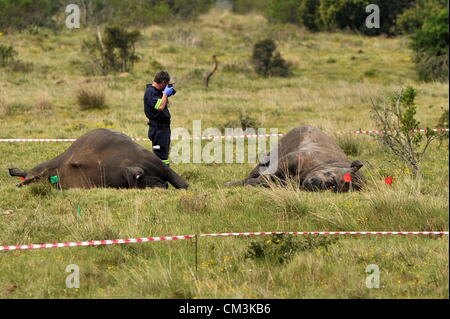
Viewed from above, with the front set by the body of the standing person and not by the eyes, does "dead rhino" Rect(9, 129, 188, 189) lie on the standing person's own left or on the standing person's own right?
on the standing person's own right

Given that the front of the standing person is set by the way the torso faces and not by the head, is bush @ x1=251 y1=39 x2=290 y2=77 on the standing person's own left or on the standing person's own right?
on the standing person's own left

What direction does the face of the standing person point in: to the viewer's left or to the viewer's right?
to the viewer's right

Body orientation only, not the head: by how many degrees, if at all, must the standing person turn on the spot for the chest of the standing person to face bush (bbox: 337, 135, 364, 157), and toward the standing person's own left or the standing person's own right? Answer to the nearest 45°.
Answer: approximately 45° to the standing person's own left

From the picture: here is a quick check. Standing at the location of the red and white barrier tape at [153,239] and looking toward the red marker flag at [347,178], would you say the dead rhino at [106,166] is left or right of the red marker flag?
left

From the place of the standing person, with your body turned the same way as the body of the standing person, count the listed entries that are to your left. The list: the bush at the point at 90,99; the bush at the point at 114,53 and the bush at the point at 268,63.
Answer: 3

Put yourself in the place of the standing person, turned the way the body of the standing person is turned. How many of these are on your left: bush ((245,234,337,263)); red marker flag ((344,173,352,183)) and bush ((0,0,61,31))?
1

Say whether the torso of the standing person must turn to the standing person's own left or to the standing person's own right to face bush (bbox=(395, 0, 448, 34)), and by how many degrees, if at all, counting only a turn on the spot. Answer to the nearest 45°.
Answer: approximately 45° to the standing person's own left

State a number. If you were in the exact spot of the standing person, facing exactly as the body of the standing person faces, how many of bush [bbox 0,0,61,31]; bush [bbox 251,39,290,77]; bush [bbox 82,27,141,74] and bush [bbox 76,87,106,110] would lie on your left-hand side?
4

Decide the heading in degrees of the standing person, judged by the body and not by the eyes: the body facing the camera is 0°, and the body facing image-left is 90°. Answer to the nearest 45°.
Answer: approximately 270°
